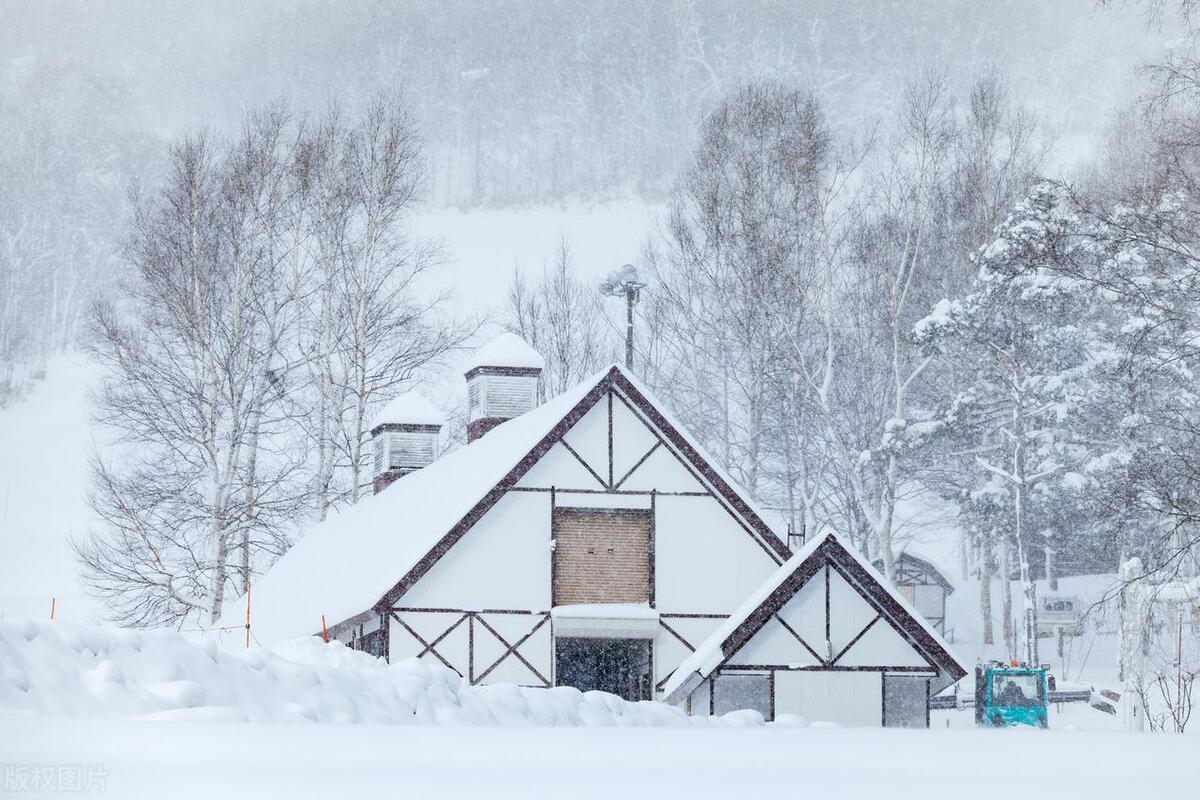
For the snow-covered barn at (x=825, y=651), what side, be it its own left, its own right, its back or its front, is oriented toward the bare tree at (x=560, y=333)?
back

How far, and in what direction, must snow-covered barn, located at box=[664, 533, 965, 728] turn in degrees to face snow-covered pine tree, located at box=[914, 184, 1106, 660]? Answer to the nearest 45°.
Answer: approximately 180°

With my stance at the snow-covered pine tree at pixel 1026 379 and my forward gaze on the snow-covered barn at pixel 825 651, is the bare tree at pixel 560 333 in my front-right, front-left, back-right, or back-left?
back-right

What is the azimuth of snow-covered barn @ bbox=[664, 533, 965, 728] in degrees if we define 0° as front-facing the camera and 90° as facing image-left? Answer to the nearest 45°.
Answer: approximately 0°
